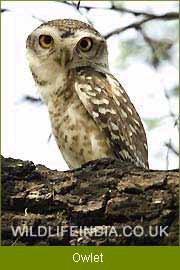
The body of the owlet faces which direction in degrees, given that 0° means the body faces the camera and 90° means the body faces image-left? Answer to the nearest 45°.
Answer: approximately 45°
